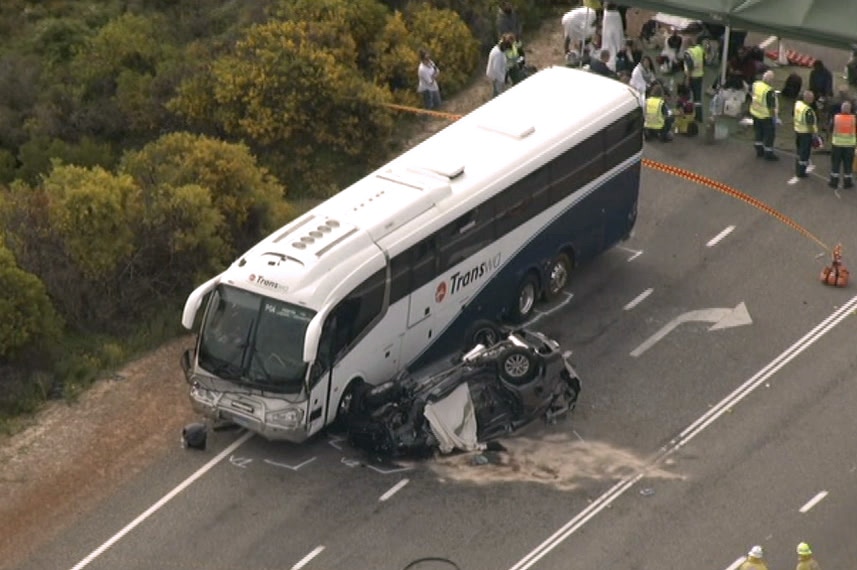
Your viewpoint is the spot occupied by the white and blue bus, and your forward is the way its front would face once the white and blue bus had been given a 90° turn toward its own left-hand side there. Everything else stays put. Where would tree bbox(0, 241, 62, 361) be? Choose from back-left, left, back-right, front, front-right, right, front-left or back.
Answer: back-right

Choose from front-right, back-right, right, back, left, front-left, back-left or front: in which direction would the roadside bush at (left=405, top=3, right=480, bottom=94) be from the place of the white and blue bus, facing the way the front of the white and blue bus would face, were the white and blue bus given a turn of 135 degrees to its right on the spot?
front

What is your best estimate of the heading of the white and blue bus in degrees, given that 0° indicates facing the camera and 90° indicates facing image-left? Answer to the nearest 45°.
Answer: approximately 45°

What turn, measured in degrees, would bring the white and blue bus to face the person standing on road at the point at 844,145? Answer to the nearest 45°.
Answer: approximately 180°

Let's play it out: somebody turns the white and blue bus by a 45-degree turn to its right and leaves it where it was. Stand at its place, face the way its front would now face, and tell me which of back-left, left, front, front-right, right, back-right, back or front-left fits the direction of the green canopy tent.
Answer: back-right
